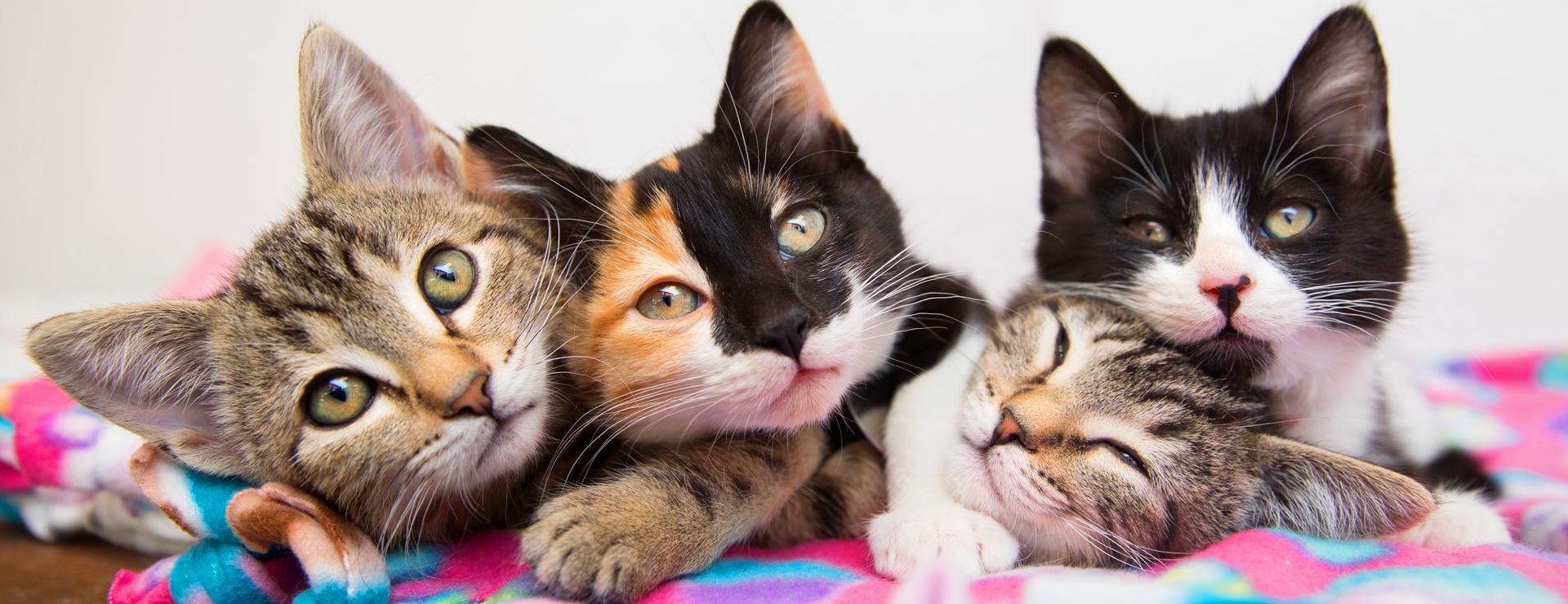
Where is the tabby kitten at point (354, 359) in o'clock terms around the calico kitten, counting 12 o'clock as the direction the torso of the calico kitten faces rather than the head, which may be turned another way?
The tabby kitten is roughly at 3 o'clock from the calico kitten.

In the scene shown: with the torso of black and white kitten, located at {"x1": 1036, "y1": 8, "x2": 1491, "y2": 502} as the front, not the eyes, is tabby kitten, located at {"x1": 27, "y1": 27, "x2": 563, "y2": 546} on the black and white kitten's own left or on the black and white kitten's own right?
on the black and white kitten's own right

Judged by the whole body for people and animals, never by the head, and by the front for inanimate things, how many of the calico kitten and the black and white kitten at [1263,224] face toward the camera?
2

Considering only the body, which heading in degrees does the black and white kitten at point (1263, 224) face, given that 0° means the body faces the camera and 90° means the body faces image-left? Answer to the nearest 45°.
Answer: approximately 0°

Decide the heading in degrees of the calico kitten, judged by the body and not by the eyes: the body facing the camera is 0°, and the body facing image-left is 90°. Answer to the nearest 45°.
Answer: approximately 0°

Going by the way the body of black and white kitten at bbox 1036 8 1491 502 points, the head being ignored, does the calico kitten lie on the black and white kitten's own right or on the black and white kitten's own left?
on the black and white kitten's own right

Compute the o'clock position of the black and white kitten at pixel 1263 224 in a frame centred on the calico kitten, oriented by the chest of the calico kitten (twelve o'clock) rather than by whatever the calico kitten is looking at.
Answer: The black and white kitten is roughly at 9 o'clock from the calico kitten.
